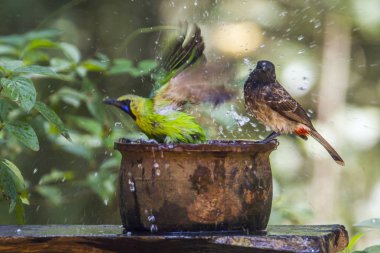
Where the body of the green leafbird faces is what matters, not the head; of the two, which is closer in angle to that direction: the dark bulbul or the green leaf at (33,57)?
the green leaf

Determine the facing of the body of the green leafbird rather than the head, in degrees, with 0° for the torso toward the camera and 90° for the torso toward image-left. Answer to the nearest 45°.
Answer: approximately 90°

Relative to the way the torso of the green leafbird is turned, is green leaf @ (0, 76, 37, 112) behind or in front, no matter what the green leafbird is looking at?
in front

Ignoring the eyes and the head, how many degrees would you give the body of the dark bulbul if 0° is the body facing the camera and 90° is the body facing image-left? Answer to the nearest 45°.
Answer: approximately 45°

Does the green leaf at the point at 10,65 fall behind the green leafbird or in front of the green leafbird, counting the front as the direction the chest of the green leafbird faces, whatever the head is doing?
in front
